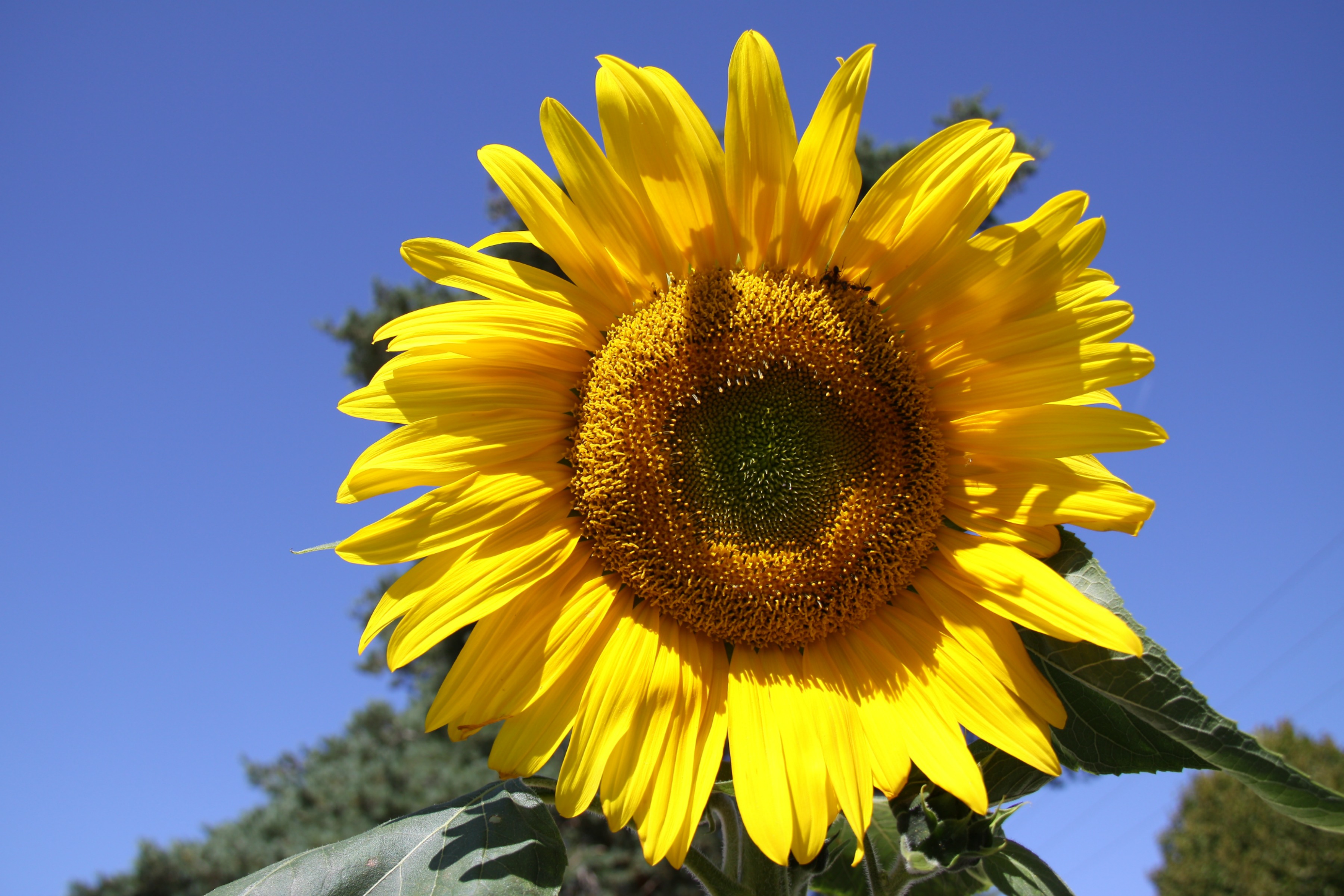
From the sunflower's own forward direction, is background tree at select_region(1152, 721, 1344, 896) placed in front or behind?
behind

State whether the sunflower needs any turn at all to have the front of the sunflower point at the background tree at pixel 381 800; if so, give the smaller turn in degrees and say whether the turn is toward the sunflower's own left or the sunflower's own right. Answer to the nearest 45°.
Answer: approximately 135° to the sunflower's own right

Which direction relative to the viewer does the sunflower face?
toward the camera
